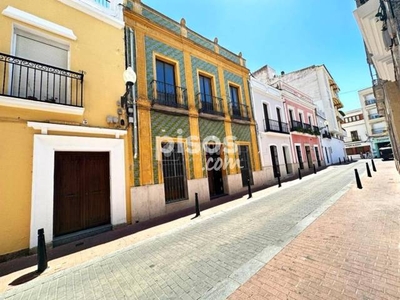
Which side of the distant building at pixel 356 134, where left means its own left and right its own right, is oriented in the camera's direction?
front

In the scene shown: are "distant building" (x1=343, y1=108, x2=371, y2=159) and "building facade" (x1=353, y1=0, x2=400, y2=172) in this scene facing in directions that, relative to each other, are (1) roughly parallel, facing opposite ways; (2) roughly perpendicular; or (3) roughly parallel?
roughly perpendicular

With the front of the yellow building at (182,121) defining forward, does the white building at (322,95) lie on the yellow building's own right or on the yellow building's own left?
on the yellow building's own left

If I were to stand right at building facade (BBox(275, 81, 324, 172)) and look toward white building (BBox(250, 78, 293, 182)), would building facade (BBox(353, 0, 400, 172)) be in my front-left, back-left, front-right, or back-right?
front-left

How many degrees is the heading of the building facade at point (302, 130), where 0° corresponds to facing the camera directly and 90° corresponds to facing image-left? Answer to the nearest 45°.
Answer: approximately 315°

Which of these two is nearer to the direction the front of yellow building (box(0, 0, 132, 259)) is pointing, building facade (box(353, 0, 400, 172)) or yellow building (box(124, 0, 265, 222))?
the building facade

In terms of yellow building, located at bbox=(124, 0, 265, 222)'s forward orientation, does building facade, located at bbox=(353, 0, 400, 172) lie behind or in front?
in front

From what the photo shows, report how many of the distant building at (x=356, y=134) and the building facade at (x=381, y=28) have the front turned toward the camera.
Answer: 1

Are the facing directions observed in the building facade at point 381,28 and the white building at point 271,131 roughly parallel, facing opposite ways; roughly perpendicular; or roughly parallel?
roughly parallel, facing opposite ways

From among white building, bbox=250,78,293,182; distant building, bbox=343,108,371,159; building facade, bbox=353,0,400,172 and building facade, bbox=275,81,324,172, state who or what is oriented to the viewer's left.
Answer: building facade, bbox=353,0,400,172

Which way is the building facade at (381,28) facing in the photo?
to the viewer's left

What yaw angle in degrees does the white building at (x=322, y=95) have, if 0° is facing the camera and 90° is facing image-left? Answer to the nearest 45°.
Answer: approximately 315°

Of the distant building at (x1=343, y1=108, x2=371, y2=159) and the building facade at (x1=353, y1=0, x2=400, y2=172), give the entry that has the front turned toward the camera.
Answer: the distant building

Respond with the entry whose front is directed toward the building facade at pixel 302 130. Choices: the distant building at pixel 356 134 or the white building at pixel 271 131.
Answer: the distant building

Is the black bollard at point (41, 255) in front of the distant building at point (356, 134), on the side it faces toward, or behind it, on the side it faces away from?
in front
